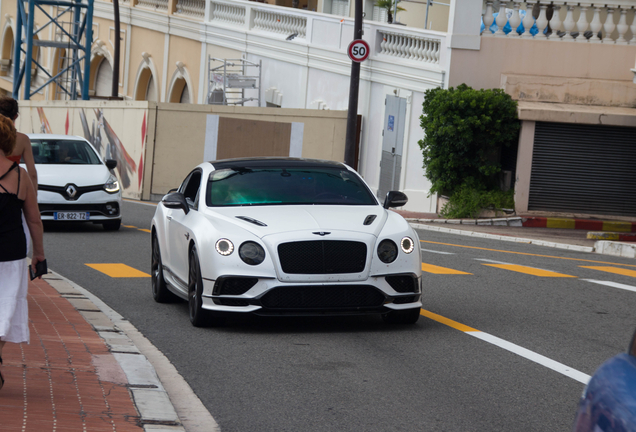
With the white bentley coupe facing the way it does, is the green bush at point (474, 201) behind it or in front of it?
behind

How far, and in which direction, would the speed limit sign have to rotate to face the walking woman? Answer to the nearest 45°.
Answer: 0° — it already faces them

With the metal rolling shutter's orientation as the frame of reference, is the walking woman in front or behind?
in front

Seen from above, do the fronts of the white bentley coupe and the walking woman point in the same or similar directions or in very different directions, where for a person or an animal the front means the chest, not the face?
very different directions

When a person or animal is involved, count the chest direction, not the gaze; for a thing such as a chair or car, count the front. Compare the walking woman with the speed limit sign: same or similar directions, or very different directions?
very different directions

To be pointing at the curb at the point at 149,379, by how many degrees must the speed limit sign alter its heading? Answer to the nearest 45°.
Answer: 0° — it already faces it

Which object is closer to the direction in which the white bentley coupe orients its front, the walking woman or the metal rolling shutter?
the walking woman

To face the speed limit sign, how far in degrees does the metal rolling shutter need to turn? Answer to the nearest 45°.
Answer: approximately 90° to its right

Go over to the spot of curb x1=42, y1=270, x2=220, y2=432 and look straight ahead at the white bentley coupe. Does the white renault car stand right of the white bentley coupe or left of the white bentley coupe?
left

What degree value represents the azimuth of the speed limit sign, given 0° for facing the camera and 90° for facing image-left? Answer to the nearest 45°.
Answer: approximately 0°

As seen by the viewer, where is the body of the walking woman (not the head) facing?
away from the camera
